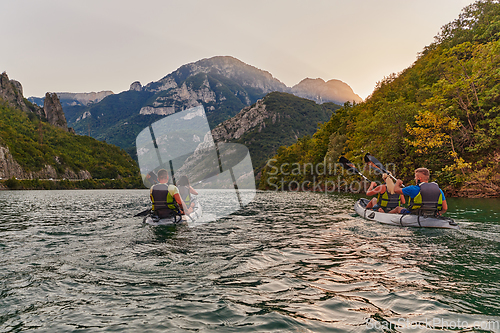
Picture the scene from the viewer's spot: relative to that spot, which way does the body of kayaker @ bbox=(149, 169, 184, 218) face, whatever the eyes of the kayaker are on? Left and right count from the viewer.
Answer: facing away from the viewer and to the right of the viewer

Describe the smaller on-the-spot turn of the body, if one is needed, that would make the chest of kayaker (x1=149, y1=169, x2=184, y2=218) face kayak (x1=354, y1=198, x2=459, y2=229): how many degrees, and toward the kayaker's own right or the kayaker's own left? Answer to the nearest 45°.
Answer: approximately 45° to the kayaker's own right

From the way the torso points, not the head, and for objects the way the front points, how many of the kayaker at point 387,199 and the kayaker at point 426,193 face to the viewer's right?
0

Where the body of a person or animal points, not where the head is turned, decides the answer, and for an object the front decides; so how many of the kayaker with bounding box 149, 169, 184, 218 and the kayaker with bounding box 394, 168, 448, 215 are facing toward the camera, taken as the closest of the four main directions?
0

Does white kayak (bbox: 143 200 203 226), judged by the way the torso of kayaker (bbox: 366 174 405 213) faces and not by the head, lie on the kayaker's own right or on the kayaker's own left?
on the kayaker's own left

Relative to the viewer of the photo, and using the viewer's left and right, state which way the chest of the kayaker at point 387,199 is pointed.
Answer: facing away from the viewer and to the left of the viewer

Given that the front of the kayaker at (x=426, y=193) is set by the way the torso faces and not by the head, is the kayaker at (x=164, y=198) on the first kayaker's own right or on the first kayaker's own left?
on the first kayaker's own left

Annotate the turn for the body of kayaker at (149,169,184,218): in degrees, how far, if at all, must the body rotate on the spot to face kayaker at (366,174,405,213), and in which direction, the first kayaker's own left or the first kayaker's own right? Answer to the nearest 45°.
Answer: approximately 45° to the first kayaker's own right

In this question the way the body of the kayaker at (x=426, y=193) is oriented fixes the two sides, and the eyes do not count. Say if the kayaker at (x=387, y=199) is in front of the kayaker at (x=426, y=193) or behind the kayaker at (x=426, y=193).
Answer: in front

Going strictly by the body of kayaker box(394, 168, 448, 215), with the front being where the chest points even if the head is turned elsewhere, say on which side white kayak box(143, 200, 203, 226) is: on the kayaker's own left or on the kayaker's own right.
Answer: on the kayaker's own left

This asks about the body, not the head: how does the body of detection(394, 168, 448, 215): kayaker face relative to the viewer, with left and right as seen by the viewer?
facing away from the viewer and to the left of the viewer

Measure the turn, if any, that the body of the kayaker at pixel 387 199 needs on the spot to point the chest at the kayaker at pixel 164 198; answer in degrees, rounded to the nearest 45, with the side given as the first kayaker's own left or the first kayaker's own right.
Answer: approximately 90° to the first kayaker's own left
